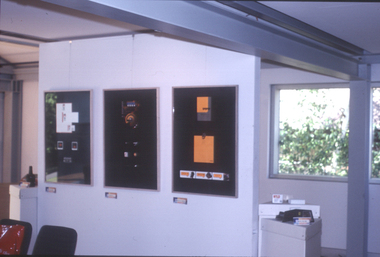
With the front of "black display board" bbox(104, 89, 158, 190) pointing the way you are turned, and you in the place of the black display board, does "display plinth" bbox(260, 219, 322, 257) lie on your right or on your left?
on your left

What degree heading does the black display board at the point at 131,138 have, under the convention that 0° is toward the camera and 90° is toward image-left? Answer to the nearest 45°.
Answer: approximately 45°

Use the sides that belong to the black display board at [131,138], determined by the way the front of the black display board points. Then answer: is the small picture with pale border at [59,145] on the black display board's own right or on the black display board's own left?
on the black display board's own right

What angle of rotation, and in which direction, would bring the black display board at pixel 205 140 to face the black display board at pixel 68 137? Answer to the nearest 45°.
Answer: approximately 45° to its right

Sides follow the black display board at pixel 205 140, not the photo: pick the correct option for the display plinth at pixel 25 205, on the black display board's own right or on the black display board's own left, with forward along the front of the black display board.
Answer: on the black display board's own right

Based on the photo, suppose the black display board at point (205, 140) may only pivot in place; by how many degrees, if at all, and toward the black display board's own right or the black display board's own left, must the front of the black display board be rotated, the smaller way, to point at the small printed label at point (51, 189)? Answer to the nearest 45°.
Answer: approximately 45° to the black display board's own right

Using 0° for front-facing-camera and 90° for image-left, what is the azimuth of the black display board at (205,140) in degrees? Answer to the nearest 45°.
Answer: approximately 45°

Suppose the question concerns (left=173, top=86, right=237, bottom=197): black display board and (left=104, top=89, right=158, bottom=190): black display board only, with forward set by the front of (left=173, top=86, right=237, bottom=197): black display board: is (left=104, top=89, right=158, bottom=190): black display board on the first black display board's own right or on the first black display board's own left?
on the first black display board's own right
